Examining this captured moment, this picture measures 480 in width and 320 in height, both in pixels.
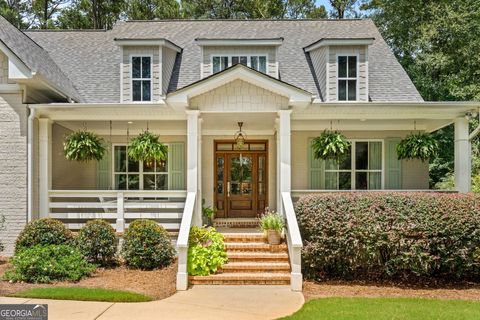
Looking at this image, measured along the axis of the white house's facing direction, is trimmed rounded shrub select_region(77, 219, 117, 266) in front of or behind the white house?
in front

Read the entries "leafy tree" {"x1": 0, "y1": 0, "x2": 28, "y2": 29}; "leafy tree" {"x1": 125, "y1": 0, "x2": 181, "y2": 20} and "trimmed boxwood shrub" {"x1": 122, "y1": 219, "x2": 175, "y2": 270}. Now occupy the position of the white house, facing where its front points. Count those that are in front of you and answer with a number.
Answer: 1

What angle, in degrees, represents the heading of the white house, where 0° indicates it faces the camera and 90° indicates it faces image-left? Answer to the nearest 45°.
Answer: approximately 0°

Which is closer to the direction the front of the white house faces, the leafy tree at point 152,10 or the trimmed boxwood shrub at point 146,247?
the trimmed boxwood shrub

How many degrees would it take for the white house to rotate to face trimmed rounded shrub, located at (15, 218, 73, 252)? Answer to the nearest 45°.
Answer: approximately 45° to its right

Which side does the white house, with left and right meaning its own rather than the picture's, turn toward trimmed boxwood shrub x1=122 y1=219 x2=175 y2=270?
front

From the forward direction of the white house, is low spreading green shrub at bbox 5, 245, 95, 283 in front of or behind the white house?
in front

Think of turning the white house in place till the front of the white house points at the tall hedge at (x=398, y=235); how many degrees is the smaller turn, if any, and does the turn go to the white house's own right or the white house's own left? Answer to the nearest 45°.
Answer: approximately 45° to the white house's own left

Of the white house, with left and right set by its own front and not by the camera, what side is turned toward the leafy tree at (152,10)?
back

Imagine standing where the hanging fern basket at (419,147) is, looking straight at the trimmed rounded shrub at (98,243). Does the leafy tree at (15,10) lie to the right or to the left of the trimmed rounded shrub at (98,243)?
right
